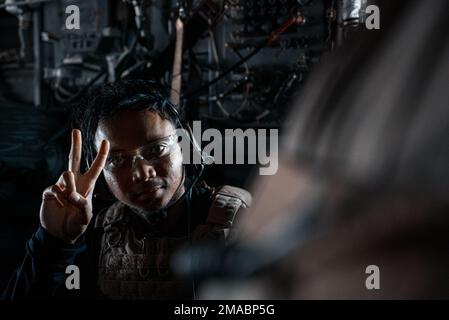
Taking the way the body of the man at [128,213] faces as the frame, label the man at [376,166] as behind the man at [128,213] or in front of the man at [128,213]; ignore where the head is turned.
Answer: in front

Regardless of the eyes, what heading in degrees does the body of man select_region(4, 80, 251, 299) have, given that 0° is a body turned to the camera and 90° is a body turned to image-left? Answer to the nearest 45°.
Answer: approximately 0°
